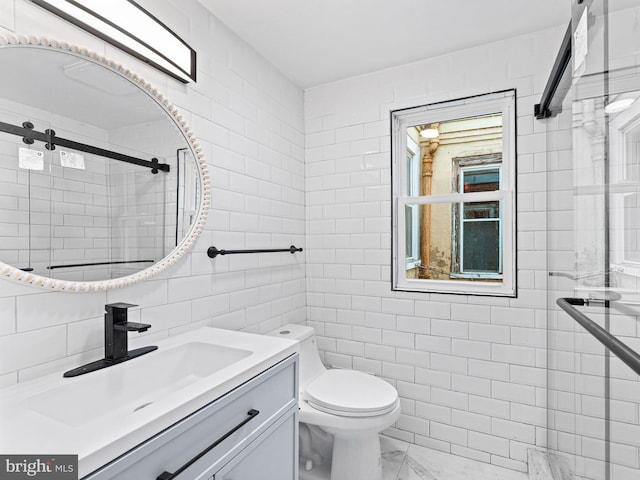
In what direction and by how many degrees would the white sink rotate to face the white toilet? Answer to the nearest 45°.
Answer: approximately 45° to its left

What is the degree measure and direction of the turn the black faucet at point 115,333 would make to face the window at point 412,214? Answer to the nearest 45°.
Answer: approximately 45° to its left

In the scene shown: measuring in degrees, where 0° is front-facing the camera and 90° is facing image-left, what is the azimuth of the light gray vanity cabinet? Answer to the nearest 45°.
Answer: approximately 315°

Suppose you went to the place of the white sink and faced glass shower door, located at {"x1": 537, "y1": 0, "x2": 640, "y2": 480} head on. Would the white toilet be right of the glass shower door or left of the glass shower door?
left

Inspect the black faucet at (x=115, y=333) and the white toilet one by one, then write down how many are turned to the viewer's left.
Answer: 0

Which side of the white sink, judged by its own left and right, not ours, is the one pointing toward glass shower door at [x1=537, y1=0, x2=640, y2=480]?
front

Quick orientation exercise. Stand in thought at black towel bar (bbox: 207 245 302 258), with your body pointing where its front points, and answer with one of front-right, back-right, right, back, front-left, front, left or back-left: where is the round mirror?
right

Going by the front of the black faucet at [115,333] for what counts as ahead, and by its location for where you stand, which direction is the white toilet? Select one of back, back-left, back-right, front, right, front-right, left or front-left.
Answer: front-left
